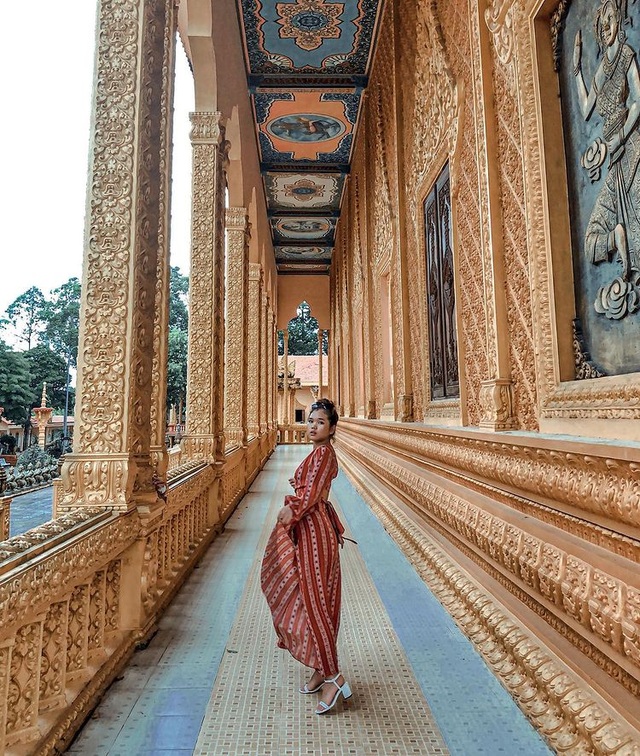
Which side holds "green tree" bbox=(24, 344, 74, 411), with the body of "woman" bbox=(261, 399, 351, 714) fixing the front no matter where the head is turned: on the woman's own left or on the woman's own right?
on the woman's own right

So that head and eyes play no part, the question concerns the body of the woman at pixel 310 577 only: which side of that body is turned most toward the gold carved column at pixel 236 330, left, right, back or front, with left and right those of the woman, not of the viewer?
right

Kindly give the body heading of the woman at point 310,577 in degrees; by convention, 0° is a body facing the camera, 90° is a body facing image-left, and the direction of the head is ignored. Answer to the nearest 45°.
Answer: approximately 90°

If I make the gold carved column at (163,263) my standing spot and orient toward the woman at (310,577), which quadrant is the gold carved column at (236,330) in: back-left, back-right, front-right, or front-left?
back-left

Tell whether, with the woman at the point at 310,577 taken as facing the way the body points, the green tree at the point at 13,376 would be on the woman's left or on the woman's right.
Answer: on the woman's right

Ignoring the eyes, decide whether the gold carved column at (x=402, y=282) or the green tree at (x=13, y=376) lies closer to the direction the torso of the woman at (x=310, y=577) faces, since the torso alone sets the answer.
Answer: the green tree

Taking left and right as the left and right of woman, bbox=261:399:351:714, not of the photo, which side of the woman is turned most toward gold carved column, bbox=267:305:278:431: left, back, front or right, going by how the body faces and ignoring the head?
right

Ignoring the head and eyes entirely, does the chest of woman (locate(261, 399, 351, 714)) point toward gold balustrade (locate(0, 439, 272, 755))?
yes

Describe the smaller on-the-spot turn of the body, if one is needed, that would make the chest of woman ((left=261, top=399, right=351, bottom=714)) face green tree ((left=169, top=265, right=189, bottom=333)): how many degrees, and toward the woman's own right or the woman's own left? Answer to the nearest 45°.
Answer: approximately 90° to the woman's own right
